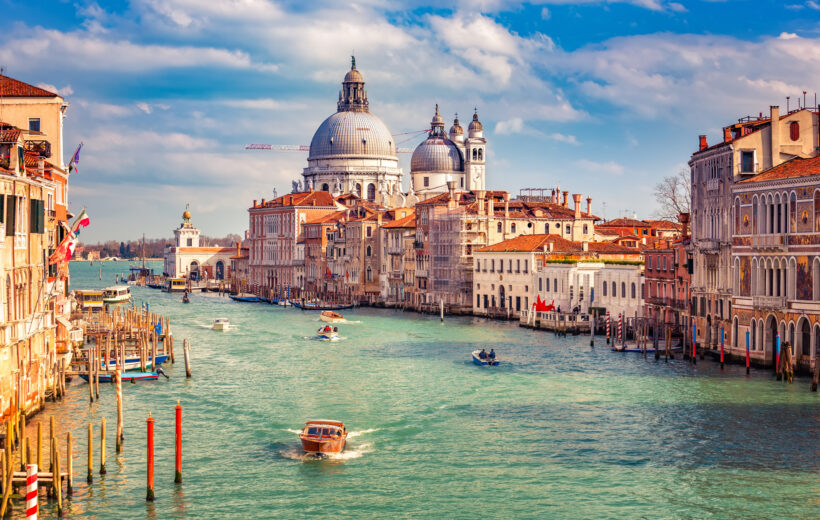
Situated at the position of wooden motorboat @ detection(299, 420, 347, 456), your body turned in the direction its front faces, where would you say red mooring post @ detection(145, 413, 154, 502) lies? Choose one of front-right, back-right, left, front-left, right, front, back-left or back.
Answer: front-right

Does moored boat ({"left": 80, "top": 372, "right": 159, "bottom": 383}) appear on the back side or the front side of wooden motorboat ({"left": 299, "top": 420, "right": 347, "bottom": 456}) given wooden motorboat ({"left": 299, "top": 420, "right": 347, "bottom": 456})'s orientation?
on the back side

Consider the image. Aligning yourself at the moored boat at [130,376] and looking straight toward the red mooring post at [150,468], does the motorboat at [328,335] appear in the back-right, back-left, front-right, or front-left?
back-left

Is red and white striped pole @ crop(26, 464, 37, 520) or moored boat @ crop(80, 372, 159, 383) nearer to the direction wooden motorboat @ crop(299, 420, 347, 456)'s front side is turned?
the red and white striped pole

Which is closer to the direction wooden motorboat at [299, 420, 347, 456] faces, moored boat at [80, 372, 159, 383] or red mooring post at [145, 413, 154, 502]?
the red mooring post

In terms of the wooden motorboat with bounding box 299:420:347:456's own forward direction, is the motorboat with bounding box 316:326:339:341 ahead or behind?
behind

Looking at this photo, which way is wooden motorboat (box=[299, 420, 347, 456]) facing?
toward the camera

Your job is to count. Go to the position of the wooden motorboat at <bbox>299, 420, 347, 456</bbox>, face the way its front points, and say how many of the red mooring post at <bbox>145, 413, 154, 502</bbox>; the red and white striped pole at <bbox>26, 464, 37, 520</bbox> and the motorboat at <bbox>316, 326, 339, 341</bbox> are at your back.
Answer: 1

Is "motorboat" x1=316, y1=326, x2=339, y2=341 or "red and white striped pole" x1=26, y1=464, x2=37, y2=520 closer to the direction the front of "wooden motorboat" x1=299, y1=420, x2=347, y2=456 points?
the red and white striped pole

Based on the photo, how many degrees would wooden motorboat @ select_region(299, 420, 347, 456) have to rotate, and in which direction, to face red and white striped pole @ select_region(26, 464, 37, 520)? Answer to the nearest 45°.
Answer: approximately 45° to its right
